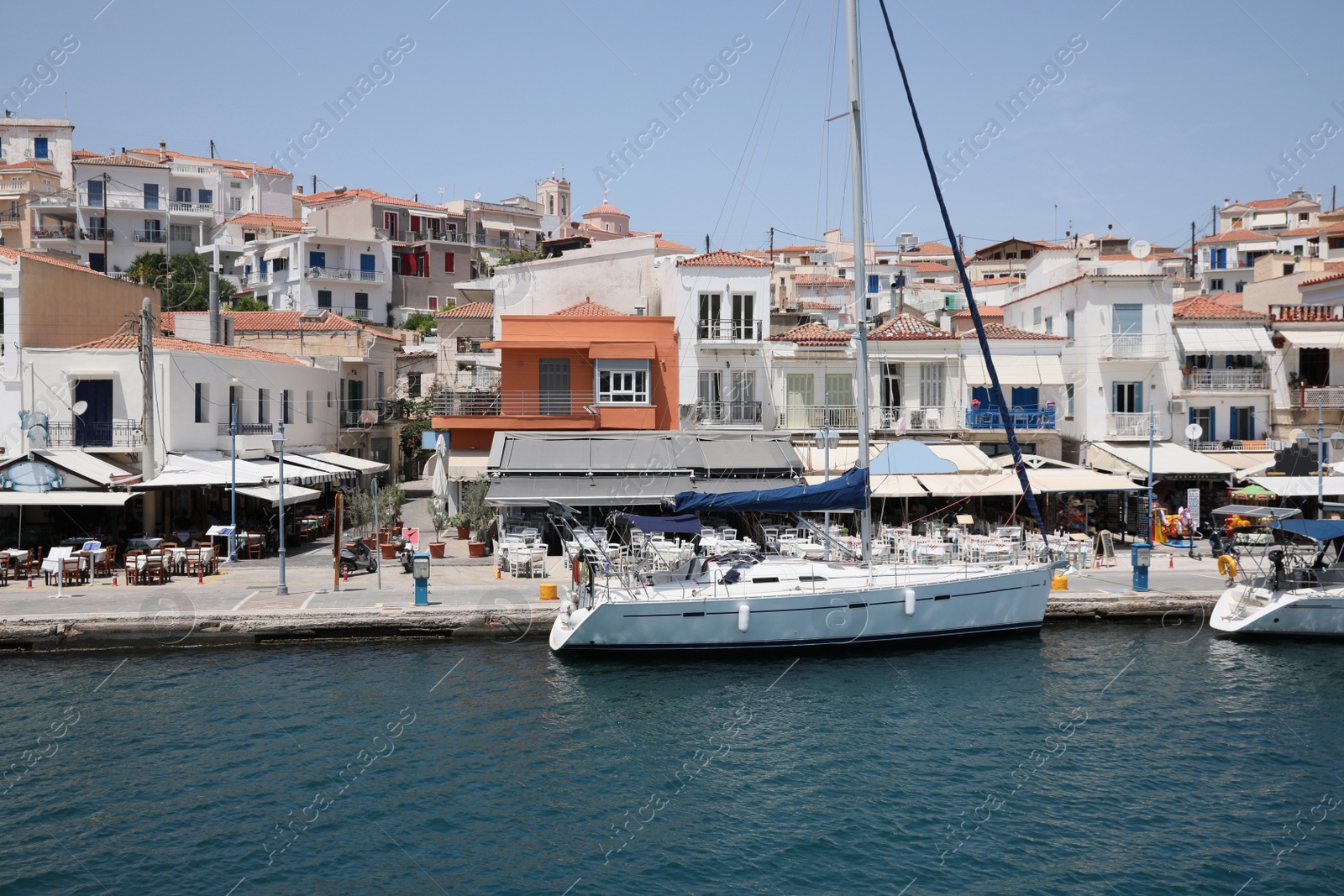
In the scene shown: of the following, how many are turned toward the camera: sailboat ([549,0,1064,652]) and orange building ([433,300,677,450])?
1

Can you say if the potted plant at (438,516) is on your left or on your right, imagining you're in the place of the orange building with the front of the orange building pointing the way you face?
on your right

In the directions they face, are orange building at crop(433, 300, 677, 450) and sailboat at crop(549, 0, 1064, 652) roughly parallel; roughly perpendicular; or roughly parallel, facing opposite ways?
roughly perpendicular

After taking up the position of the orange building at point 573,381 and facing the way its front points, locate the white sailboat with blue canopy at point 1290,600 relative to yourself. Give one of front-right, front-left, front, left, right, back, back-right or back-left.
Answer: front-left
